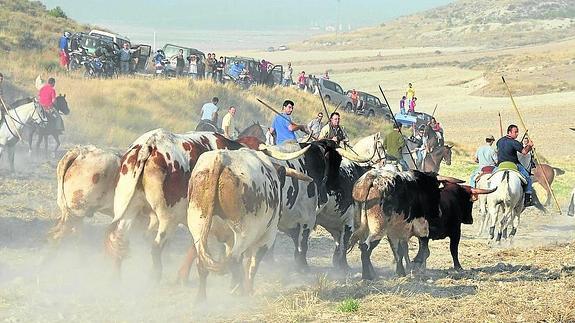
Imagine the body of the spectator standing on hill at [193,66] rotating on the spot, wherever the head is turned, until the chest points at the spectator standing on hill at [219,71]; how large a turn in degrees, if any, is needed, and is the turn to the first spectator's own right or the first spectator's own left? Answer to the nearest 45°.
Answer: approximately 135° to the first spectator's own left

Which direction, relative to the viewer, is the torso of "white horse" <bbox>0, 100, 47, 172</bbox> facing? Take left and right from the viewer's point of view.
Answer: facing to the right of the viewer

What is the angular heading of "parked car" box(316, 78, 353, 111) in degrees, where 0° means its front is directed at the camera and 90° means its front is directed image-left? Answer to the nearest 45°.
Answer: approximately 315°

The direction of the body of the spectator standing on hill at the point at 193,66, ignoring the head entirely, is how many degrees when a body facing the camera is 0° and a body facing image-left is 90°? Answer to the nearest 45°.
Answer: approximately 0°

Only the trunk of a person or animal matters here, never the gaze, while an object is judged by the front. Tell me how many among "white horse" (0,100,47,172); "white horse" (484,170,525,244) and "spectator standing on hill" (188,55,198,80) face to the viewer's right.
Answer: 1

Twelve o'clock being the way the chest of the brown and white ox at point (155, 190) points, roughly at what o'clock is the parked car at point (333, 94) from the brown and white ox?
The parked car is roughly at 11 o'clock from the brown and white ox.

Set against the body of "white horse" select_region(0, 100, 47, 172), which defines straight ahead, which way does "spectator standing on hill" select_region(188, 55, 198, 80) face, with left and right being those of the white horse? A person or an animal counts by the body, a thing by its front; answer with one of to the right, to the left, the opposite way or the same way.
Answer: to the right

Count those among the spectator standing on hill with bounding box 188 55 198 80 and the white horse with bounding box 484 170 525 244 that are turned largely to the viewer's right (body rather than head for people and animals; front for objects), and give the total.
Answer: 0
